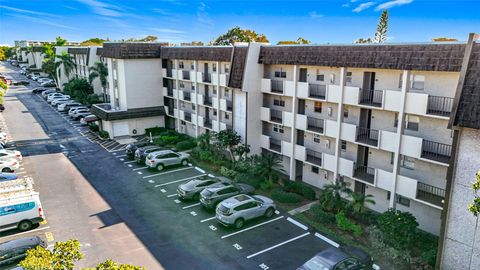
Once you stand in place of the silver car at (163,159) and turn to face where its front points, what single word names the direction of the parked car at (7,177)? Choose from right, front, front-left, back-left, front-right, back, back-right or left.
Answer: back-left

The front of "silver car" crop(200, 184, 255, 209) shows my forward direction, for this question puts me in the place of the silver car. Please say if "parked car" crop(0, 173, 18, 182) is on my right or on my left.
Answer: on my left

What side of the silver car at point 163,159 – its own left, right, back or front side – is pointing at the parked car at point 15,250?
back

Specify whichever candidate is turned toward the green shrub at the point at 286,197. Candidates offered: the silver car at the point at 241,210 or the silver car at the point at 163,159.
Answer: the silver car at the point at 241,210

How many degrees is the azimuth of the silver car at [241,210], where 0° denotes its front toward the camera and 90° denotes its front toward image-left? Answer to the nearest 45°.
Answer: approximately 225°

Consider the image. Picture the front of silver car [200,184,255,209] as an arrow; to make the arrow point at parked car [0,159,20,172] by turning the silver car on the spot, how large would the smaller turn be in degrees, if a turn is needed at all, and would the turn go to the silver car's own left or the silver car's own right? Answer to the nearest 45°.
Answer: approximately 90° to the silver car's own left

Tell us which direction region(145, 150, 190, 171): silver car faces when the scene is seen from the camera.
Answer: facing away from the viewer and to the right of the viewer

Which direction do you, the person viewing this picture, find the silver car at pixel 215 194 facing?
facing away from the viewer and to the right of the viewer

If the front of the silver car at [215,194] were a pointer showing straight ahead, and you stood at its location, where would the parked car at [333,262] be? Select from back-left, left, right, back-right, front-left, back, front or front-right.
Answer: right

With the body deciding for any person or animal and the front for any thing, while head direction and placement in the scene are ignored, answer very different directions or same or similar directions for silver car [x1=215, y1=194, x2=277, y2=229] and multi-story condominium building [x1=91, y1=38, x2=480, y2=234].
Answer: very different directions

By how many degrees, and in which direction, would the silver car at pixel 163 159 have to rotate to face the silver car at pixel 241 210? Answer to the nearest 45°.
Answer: approximately 90° to its right

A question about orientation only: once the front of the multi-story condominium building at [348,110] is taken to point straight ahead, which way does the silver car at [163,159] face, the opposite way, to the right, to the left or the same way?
the opposite way
